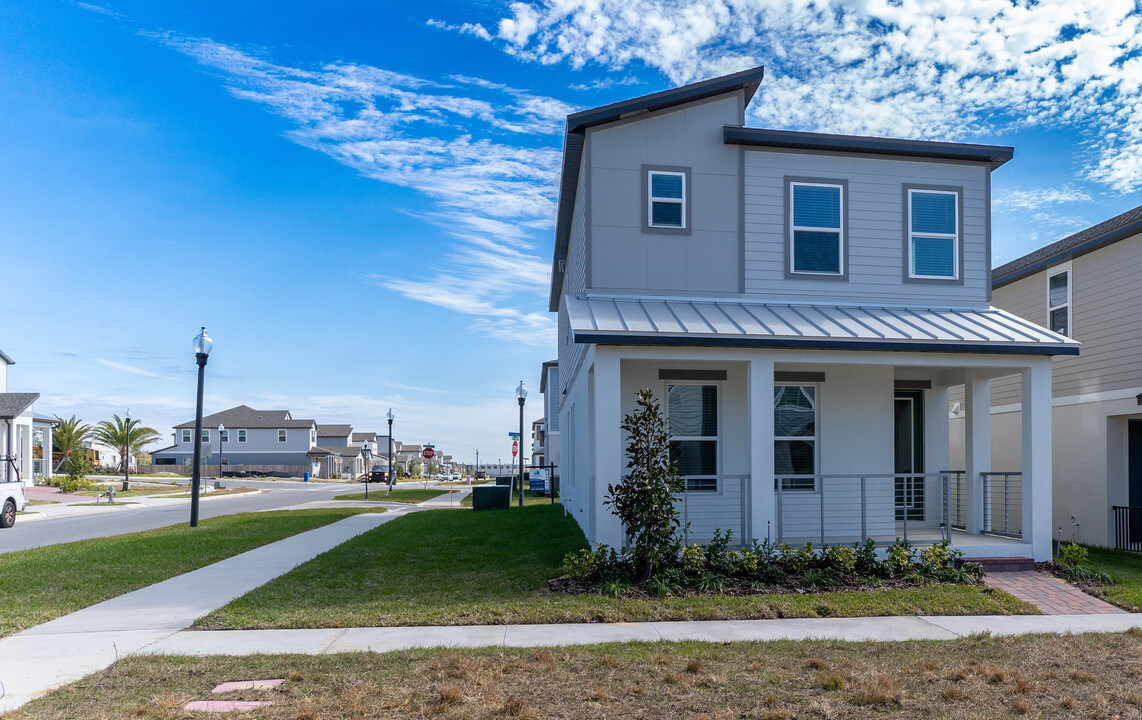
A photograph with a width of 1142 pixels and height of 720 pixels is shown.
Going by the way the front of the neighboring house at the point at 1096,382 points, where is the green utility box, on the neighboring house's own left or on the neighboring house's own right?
on the neighboring house's own right

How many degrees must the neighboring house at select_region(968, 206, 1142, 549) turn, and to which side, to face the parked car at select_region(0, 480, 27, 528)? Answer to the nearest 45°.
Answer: approximately 90° to its right

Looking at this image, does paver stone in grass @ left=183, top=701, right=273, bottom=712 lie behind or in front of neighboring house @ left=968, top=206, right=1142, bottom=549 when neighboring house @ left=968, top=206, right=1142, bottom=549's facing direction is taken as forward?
in front

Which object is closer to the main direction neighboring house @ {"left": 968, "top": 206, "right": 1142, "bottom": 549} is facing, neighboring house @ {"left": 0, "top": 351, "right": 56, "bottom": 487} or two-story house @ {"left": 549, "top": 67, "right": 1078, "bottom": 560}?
the two-story house

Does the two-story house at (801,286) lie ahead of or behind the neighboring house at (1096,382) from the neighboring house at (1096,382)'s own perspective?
ahead

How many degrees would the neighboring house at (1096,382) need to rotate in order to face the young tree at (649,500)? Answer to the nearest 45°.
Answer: approximately 45° to its right

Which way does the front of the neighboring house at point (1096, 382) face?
toward the camera

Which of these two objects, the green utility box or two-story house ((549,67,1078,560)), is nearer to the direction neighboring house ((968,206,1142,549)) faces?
the two-story house
